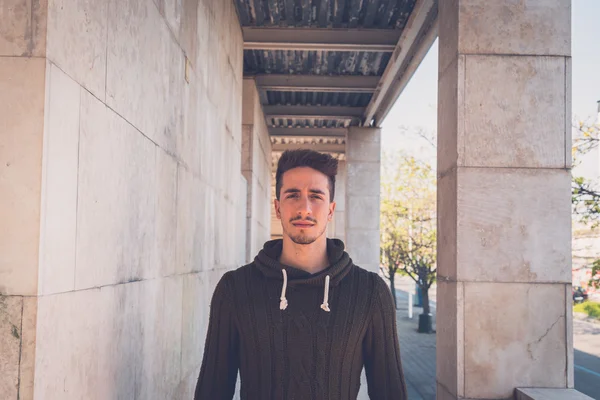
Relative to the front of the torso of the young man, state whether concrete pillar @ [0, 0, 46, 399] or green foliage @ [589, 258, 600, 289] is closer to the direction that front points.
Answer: the concrete pillar

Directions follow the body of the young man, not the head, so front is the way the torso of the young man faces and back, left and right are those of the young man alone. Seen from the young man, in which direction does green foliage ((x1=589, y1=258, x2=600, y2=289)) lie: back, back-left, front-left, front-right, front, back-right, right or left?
back-left

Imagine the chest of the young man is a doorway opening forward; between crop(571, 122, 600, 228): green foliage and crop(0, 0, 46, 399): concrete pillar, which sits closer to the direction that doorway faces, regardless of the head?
the concrete pillar

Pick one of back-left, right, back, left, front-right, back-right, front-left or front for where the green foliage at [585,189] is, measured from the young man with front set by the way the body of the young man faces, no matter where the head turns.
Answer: back-left

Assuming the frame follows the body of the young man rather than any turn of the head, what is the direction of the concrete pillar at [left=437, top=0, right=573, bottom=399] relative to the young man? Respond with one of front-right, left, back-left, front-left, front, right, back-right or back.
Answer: back-left

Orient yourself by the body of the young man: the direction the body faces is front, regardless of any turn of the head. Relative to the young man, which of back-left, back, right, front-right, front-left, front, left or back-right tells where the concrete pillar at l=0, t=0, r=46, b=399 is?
front-right

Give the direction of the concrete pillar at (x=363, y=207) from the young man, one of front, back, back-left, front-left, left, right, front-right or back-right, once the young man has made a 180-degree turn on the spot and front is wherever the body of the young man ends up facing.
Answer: front

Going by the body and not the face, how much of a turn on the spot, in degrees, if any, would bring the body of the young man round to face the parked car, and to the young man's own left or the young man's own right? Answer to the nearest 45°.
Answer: approximately 135° to the young man's own left

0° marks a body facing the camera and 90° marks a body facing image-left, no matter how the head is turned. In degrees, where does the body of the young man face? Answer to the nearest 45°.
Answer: approximately 0°
